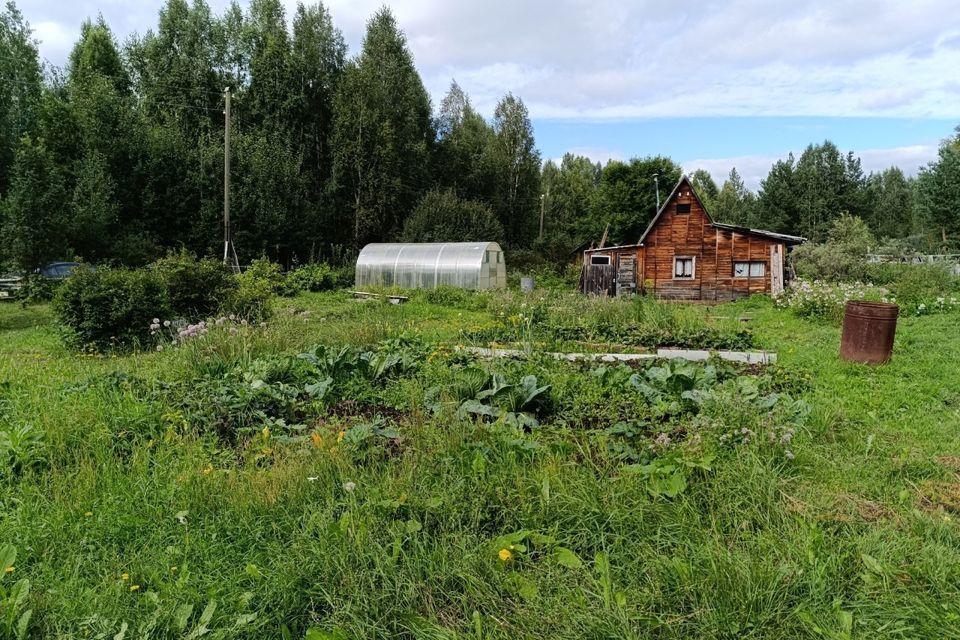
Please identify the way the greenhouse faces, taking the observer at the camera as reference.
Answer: facing to the right of the viewer

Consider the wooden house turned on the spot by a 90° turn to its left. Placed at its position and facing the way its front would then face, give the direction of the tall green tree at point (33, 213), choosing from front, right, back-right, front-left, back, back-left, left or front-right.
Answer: back-right

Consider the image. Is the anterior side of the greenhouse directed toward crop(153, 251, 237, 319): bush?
no

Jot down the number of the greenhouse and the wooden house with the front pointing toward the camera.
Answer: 1

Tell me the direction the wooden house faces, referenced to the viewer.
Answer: facing the viewer

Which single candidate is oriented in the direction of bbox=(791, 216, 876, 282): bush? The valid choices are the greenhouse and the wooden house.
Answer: the greenhouse

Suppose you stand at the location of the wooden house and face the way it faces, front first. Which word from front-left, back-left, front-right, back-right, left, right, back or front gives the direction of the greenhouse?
right

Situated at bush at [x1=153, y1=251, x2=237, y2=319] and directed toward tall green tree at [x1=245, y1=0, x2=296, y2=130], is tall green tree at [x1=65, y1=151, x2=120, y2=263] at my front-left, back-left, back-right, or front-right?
front-left

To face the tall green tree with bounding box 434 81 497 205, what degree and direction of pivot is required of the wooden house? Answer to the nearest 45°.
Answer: approximately 135° to its right

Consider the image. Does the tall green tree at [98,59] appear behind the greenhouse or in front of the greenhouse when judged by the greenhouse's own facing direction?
behind

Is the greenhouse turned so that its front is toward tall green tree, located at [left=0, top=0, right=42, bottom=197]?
no

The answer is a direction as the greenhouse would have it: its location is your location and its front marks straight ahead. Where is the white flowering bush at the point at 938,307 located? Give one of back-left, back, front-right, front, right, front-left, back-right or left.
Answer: front-right

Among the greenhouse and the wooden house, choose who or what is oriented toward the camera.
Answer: the wooden house

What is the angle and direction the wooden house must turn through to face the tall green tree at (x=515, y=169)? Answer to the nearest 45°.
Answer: approximately 135° to its right

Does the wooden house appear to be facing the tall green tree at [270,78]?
no

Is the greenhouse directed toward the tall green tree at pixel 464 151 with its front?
no

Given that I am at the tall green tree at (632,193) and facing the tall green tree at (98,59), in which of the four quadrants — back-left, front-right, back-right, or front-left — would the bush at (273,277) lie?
front-left

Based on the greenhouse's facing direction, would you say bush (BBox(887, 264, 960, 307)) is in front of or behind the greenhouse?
in front
